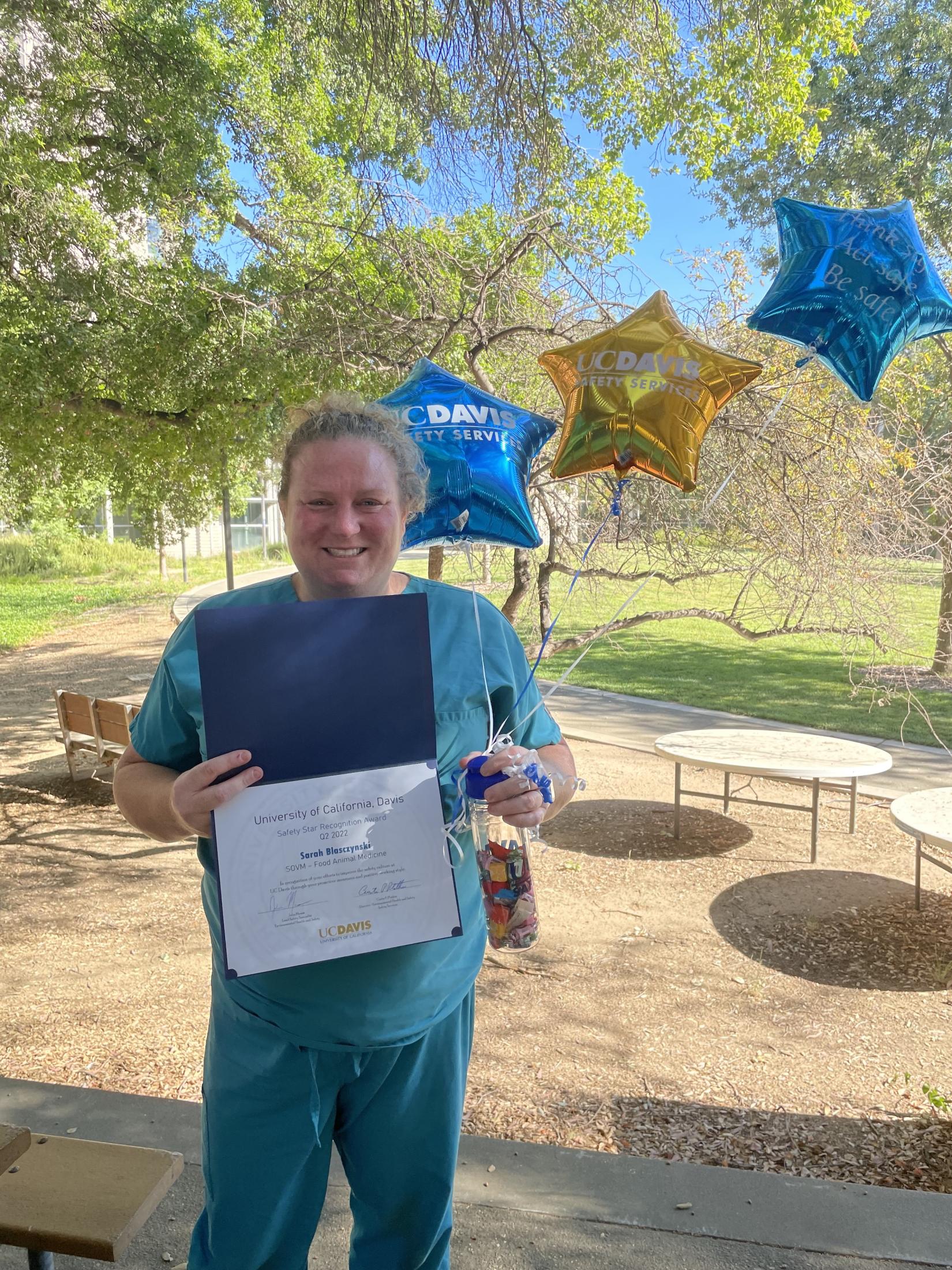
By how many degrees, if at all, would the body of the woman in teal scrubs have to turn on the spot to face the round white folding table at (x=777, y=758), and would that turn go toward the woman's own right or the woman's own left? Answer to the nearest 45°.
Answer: approximately 135° to the woman's own left

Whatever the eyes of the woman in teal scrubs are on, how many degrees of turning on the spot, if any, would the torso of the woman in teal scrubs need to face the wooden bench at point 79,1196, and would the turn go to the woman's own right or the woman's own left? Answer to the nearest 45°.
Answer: approximately 90° to the woman's own right

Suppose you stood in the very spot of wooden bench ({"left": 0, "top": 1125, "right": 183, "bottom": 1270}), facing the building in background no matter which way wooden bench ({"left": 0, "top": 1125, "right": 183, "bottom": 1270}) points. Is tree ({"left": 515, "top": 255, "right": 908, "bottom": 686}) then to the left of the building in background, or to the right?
right

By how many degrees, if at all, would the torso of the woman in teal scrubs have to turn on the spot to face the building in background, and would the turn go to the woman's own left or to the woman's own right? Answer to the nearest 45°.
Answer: approximately 180°

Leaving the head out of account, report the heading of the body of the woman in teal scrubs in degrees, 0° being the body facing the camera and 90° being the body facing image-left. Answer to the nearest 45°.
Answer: approximately 0°

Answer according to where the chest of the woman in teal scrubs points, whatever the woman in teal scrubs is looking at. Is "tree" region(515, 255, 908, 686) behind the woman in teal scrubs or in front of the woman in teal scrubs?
behind

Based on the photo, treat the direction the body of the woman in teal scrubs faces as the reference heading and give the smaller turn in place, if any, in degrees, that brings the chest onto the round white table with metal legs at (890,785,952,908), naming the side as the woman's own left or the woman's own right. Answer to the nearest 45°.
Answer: approximately 135° to the woman's own left

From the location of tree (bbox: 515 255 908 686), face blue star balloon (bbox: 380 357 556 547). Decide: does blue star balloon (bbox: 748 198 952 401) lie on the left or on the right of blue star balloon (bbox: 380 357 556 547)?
left

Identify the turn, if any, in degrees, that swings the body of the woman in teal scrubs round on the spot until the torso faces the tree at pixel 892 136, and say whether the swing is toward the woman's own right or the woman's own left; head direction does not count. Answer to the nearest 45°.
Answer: approximately 135° to the woman's own left
